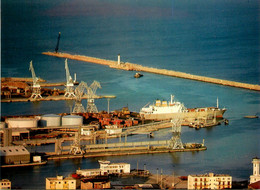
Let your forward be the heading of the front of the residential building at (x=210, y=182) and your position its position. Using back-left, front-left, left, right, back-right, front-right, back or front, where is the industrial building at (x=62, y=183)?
right

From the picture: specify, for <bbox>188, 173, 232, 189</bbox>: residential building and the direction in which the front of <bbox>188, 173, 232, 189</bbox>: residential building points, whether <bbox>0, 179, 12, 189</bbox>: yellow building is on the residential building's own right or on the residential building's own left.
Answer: on the residential building's own right

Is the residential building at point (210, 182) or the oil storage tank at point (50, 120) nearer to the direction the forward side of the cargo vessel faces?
the residential building

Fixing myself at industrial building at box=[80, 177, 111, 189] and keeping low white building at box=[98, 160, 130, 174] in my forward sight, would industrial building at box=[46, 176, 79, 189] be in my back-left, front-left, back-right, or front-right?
back-left

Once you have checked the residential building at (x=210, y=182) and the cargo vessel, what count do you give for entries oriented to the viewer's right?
1

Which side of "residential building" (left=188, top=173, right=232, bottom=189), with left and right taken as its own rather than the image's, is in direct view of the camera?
front

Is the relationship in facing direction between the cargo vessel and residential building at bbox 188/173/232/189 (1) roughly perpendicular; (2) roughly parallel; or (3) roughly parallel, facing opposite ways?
roughly perpendicular

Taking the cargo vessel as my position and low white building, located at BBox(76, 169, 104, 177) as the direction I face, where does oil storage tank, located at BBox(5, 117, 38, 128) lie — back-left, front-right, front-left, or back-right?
front-right

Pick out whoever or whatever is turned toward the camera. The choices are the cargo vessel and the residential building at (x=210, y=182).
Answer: the residential building

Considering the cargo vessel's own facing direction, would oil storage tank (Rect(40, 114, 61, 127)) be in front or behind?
behind

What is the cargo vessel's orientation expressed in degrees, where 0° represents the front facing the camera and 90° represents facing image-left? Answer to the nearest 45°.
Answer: approximately 270°

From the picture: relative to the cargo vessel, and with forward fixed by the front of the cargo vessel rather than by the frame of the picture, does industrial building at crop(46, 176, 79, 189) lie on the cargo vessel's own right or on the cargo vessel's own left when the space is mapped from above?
on the cargo vessel's own right
